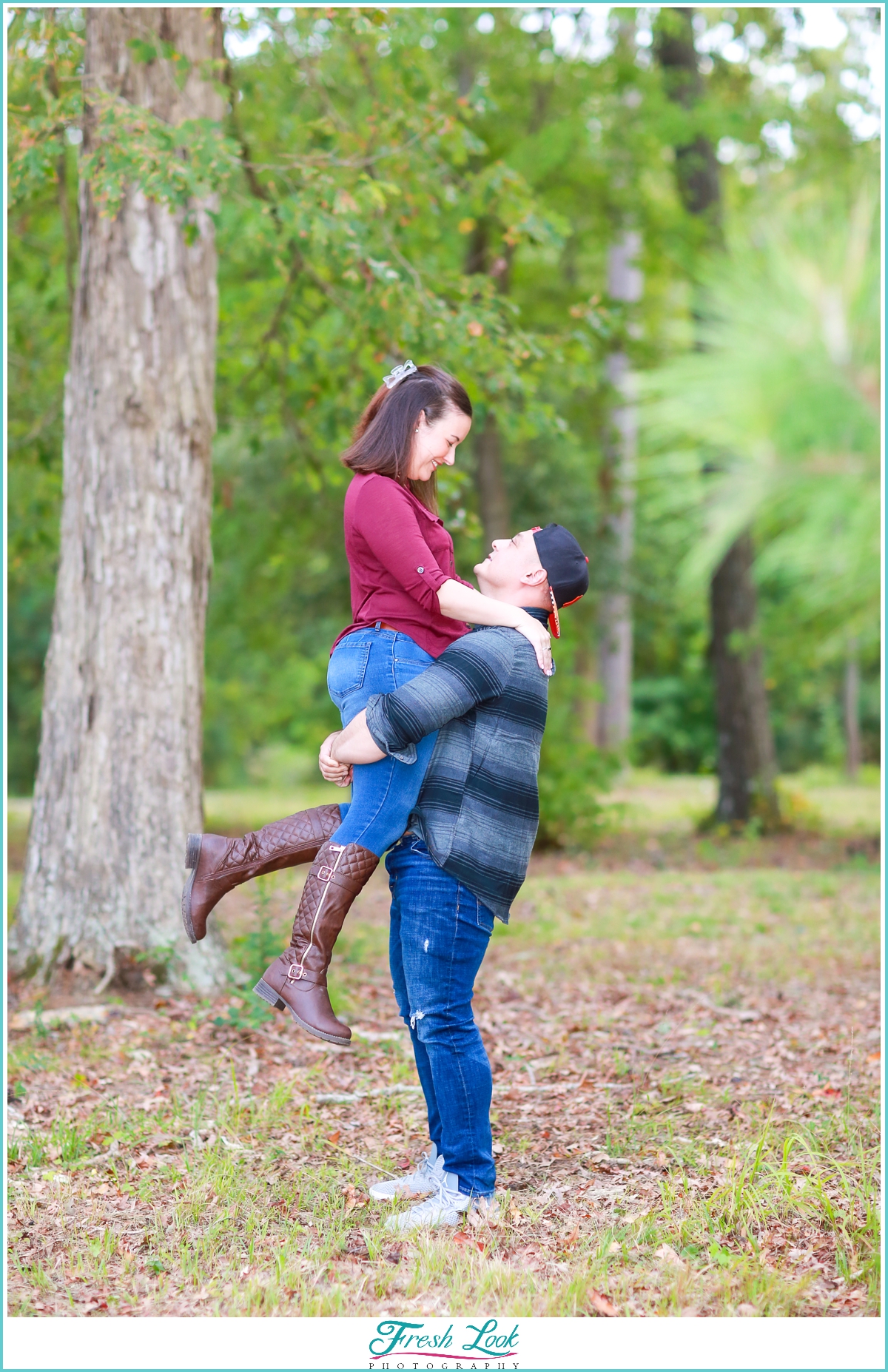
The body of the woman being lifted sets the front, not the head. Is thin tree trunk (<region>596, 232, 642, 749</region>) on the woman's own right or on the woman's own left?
on the woman's own left

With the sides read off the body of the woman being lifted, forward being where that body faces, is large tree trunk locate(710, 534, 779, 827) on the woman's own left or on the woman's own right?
on the woman's own left

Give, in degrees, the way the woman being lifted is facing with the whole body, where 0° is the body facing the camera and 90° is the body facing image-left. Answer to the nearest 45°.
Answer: approximately 270°

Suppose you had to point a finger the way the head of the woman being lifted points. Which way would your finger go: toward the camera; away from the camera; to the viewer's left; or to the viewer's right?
to the viewer's right

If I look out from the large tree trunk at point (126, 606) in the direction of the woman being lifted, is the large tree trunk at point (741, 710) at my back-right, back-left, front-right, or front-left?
back-left

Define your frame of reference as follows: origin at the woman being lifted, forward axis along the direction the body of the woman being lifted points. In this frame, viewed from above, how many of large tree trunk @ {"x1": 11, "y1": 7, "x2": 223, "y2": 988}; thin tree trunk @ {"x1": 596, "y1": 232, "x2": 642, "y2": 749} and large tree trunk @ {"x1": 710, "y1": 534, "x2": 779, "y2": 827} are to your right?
0
